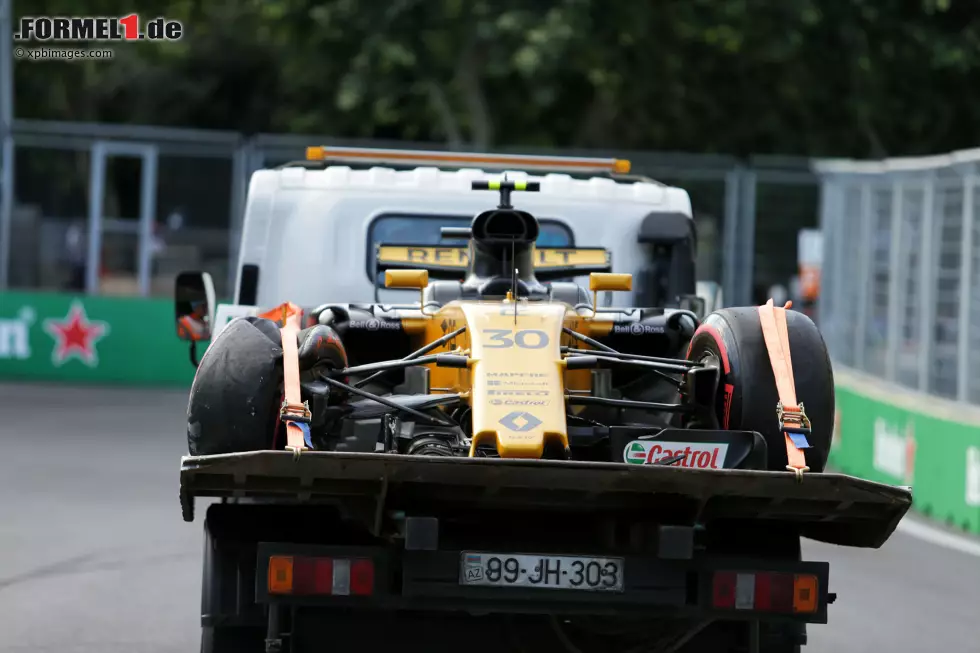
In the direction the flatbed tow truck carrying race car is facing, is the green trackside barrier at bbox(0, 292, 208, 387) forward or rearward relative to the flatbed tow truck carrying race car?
forward
